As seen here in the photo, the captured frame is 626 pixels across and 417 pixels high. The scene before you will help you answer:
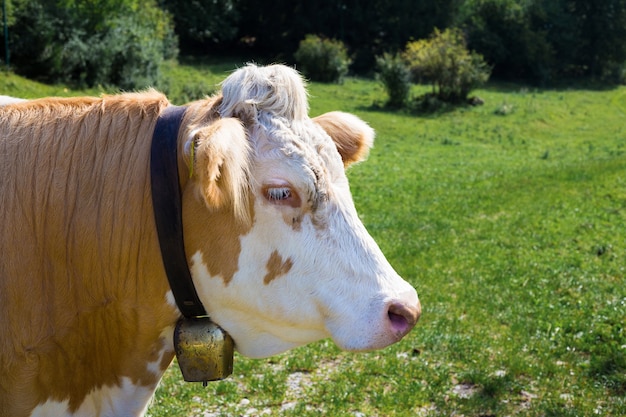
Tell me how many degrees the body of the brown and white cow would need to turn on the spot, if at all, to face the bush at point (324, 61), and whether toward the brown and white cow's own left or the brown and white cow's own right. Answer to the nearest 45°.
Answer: approximately 90° to the brown and white cow's own left

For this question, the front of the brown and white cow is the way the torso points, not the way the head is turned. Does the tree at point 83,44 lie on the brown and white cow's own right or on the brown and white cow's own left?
on the brown and white cow's own left

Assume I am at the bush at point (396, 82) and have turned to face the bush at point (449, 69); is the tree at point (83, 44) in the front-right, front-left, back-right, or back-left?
back-left

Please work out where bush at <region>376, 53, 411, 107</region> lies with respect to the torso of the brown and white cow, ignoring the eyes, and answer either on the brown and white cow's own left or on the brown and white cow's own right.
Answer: on the brown and white cow's own left

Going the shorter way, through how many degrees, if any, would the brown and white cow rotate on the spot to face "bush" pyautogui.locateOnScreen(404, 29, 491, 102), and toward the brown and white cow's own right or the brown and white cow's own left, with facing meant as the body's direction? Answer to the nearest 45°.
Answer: approximately 90° to the brown and white cow's own left

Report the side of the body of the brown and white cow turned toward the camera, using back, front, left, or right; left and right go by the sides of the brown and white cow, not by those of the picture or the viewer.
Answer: right
